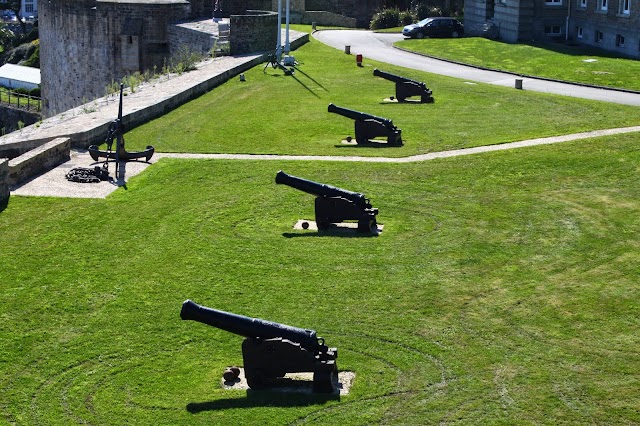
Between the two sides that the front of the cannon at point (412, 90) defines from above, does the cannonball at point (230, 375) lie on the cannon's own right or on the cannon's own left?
on the cannon's own left

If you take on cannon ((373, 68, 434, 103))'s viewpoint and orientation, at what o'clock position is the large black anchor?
The large black anchor is roughly at 10 o'clock from the cannon.

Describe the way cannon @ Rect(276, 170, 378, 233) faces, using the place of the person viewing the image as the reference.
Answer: facing to the left of the viewer

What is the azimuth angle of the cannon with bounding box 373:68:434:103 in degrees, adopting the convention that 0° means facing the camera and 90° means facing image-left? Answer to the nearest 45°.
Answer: approximately 90°

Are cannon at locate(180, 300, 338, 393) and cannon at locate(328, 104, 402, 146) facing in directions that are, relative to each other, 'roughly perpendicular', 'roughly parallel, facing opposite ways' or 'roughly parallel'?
roughly parallel

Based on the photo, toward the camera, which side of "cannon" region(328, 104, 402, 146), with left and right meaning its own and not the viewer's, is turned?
left

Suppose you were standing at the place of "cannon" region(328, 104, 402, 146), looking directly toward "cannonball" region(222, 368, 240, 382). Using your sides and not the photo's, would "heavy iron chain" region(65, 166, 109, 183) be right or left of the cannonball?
right

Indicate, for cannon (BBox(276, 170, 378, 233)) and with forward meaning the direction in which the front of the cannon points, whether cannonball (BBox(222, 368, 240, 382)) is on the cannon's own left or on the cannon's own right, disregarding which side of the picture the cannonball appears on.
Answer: on the cannon's own left

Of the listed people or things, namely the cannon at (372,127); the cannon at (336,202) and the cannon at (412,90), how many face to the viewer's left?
3

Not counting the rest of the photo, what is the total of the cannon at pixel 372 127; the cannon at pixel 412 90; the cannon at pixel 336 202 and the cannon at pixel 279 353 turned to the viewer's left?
4

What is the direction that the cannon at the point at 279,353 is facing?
to the viewer's left

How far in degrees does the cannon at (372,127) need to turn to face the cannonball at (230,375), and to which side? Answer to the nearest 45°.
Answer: approximately 90° to its left

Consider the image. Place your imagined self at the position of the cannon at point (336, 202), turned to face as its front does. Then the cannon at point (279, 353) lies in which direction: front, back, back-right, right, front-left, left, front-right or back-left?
left

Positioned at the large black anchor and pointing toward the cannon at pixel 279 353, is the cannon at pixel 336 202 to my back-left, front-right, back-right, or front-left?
front-left
